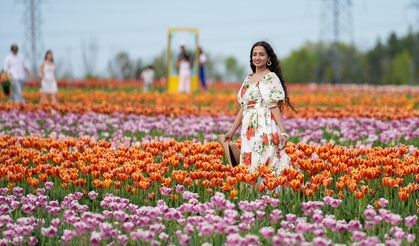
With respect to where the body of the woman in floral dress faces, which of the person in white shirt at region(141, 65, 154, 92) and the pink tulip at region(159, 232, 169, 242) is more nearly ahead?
the pink tulip

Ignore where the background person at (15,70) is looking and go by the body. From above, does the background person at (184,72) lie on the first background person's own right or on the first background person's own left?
on the first background person's own left

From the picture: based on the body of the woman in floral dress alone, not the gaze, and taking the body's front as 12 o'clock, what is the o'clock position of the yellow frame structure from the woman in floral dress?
The yellow frame structure is roughly at 4 o'clock from the woman in floral dress.

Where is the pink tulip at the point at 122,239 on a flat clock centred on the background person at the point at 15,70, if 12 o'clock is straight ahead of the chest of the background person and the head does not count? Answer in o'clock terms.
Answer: The pink tulip is roughly at 12 o'clock from the background person.

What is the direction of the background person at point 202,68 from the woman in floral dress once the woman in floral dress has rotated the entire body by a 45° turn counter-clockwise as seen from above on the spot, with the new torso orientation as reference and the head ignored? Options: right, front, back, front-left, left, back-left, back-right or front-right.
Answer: back

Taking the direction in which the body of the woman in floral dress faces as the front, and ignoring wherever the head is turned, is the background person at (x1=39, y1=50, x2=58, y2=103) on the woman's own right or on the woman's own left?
on the woman's own right

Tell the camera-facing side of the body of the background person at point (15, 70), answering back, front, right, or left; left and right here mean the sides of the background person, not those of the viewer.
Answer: front

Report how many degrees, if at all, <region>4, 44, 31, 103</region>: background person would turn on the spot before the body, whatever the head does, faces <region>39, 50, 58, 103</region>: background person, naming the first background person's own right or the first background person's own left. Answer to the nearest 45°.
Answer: approximately 45° to the first background person's own left

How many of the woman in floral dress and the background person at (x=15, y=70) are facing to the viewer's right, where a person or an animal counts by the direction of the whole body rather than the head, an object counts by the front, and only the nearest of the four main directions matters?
0

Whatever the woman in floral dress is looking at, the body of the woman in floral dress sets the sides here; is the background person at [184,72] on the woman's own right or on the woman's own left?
on the woman's own right

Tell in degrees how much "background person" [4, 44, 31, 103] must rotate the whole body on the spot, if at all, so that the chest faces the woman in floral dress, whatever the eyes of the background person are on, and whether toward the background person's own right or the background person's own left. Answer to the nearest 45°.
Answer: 0° — they already face them

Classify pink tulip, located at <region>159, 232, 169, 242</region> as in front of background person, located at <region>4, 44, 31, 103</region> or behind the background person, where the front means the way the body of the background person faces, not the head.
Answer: in front

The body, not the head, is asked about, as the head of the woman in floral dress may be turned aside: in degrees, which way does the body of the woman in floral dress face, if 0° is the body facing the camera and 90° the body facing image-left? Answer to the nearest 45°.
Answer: approximately 45°
